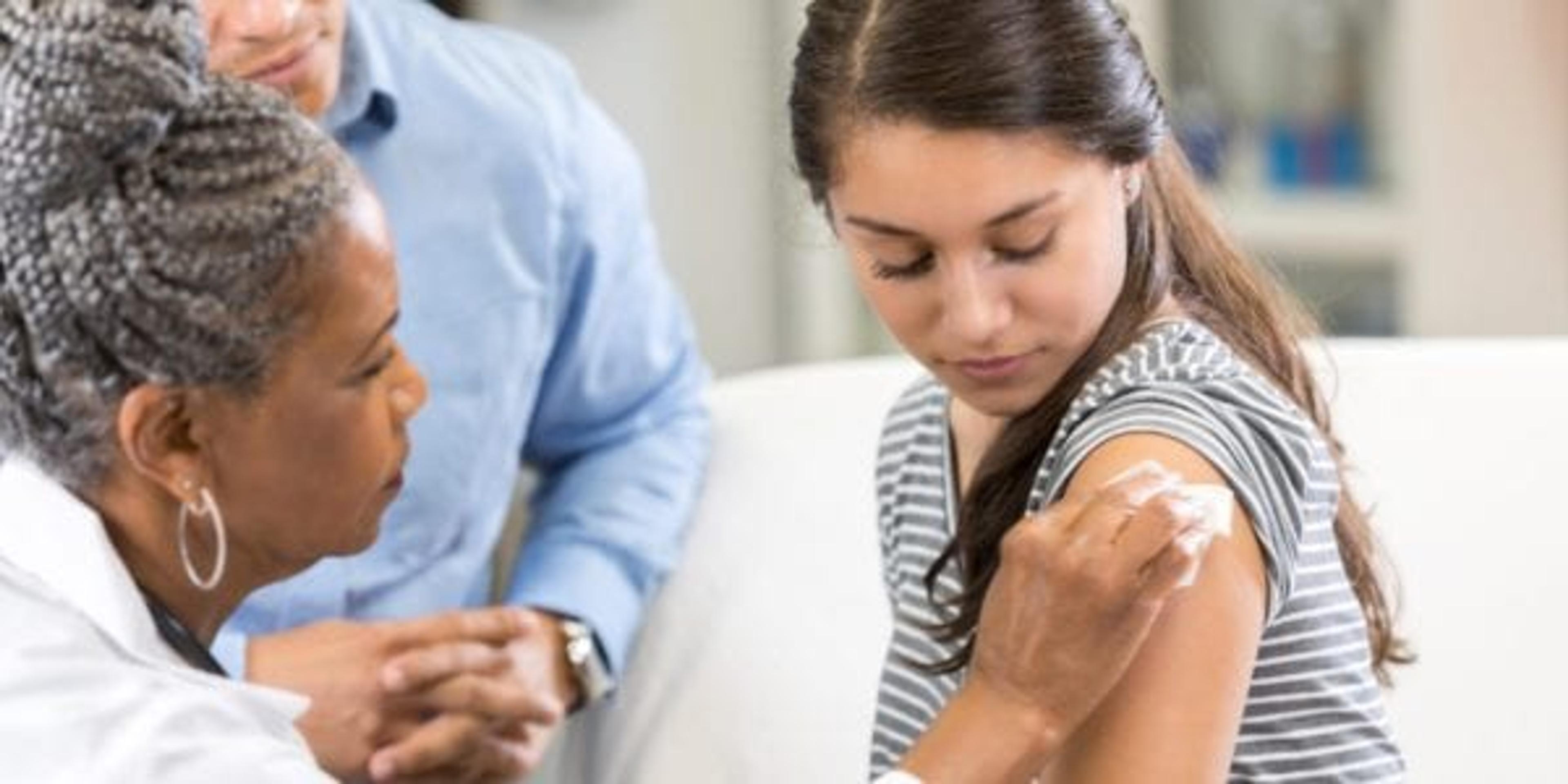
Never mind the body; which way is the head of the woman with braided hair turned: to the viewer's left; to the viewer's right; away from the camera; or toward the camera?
to the viewer's right

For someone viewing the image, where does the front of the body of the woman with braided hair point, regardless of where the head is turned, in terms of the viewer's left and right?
facing to the right of the viewer

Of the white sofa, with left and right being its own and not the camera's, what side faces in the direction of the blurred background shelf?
back

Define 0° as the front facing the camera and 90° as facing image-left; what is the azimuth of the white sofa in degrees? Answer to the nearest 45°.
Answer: approximately 0°

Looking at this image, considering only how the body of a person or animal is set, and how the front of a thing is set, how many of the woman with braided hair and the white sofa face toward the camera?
1

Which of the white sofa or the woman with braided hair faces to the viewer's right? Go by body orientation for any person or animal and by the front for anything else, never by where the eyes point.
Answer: the woman with braided hair
